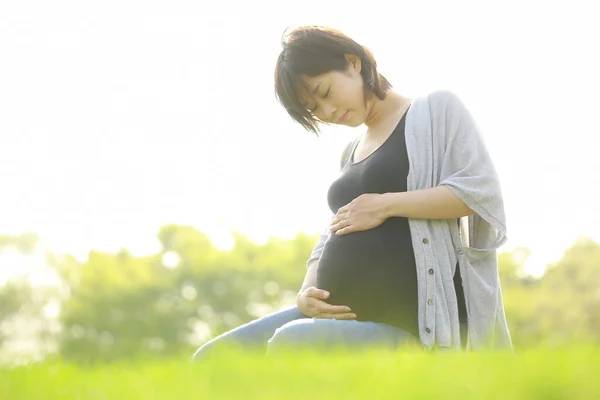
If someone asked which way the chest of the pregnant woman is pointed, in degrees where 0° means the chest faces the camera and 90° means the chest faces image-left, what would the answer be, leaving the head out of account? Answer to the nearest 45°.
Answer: approximately 45°

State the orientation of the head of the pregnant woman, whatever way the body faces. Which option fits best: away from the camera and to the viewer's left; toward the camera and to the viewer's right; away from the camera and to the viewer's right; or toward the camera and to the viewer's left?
toward the camera and to the viewer's left
